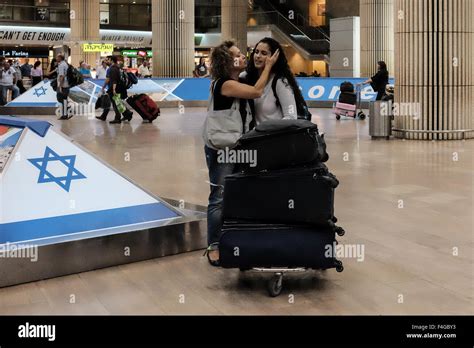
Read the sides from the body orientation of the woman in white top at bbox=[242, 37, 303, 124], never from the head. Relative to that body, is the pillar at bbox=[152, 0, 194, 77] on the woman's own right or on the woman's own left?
on the woman's own right

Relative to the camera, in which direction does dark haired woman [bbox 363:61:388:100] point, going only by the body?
to the viewer's left

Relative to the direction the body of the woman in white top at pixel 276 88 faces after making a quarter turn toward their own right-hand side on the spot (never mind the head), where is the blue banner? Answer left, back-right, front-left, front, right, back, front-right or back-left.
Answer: front-right

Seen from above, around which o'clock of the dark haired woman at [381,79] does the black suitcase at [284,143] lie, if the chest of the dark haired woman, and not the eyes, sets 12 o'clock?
The black suitcase is roughly at 9 o'clock from the dark haired woman.

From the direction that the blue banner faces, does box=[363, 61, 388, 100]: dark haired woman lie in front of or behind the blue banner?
in front

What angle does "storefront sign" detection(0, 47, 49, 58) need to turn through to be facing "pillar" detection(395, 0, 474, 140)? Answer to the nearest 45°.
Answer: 0° — it already faces it

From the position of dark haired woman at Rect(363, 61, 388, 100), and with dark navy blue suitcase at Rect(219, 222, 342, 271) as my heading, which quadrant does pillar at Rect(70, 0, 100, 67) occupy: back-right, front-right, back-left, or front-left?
back-right

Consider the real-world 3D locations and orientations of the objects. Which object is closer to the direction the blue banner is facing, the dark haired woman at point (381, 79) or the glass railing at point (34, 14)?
the dark haired woman

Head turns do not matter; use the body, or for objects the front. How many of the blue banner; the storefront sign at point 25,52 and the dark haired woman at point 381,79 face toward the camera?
2
